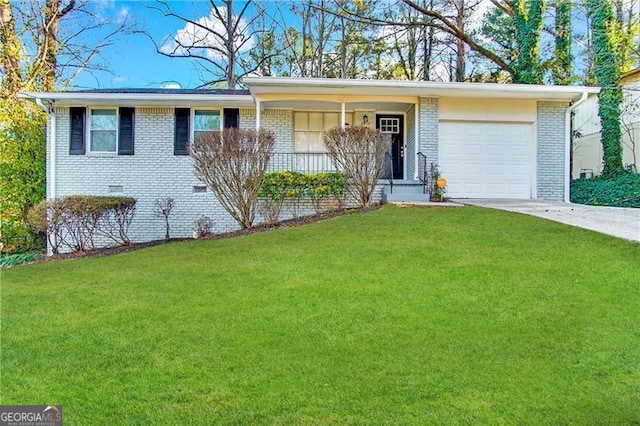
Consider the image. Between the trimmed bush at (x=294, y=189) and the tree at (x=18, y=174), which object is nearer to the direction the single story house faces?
the trimmed bush

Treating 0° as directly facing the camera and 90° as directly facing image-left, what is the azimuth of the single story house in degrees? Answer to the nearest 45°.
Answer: approximately 0°

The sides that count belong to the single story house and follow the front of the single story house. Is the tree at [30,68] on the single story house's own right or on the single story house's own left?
on the single story house's own right

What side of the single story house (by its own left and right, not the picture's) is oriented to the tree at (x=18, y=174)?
right

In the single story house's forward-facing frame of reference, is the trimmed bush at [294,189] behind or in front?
in front

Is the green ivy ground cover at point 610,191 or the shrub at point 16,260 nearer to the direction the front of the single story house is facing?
the shrub

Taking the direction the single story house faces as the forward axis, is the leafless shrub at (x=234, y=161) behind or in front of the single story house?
in front

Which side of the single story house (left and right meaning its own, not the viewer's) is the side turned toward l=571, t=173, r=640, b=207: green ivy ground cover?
left
